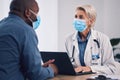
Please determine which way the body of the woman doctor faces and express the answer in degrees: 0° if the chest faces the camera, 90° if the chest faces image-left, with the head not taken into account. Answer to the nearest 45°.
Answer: approximately 45°

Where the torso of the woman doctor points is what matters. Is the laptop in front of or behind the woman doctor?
in front
